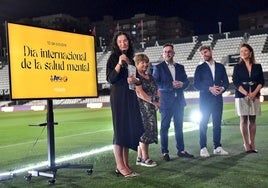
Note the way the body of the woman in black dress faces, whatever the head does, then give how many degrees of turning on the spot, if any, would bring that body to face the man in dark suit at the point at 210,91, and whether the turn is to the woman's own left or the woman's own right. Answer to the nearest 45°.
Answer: approximately 90° to the woman's own left

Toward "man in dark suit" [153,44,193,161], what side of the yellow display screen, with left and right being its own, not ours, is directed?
left

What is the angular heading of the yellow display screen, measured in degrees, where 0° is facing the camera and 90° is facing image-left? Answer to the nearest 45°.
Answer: approximately 315°

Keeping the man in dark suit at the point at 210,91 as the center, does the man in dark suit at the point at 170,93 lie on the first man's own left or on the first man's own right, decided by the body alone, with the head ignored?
on the first man's own right

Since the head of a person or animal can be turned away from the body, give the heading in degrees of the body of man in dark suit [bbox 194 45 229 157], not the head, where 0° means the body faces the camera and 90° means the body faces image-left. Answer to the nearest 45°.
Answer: approximately 0°

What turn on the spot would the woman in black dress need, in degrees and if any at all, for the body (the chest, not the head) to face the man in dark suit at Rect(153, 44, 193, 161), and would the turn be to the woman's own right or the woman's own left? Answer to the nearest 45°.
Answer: approximately 90° to the woman's own left

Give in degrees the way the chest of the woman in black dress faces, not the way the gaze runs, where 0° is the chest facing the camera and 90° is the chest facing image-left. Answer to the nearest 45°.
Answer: approximately 315°
